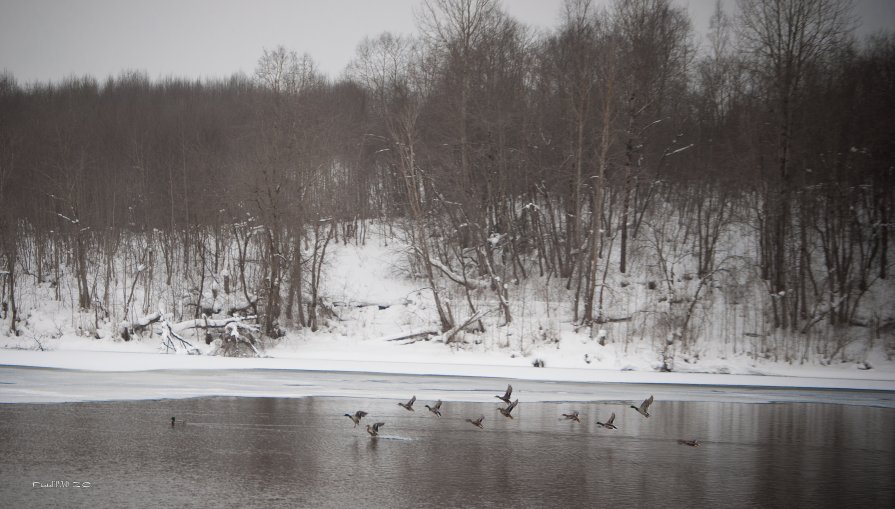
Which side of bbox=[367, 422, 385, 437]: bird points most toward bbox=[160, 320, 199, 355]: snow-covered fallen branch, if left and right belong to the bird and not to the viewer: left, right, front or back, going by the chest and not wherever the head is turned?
right

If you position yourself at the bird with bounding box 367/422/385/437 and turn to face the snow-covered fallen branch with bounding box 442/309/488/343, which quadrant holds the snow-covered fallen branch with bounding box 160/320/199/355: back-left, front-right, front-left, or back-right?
front-left

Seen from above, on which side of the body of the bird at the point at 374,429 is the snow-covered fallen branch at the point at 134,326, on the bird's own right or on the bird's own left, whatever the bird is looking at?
on the bird's own right

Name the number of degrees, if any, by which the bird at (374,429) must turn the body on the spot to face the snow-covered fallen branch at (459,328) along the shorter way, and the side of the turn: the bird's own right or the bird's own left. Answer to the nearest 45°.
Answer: approximately 90° to the bird's own right

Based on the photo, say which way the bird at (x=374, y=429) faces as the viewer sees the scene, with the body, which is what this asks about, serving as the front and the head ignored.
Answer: to the viewer's left

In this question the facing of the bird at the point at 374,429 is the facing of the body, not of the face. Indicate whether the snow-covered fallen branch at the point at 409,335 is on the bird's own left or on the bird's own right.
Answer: on the bird's own right

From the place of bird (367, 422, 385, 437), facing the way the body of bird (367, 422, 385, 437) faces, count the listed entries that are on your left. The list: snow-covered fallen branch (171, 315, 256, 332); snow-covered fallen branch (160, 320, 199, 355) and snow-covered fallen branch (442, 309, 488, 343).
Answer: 0

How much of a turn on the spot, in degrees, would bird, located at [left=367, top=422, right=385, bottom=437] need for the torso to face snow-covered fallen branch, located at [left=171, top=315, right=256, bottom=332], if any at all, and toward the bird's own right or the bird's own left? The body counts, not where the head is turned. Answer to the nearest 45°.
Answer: approximately 90° to the bird's own right

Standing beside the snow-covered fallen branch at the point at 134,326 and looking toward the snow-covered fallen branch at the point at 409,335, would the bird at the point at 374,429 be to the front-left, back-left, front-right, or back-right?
front-right

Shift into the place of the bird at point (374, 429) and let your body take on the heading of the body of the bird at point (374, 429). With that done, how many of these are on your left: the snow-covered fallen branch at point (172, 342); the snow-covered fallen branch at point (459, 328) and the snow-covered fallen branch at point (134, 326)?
0
